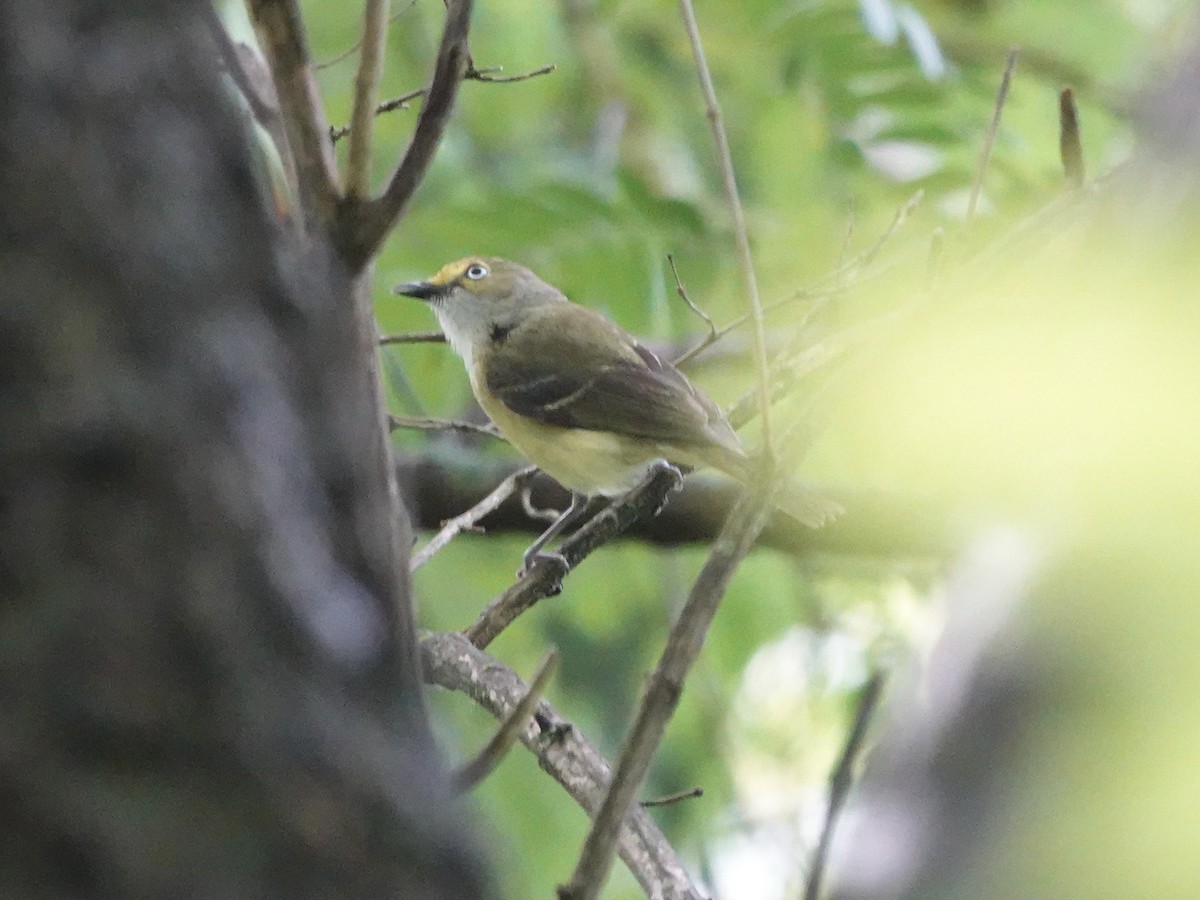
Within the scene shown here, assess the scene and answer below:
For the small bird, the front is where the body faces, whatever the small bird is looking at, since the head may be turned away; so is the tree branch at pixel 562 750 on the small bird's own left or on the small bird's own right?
on the small bird's own left

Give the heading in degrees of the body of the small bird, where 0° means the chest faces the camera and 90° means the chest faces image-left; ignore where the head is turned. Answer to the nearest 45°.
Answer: approximately 90°

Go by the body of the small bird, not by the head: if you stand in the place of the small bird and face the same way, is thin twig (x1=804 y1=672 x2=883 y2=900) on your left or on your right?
on your left

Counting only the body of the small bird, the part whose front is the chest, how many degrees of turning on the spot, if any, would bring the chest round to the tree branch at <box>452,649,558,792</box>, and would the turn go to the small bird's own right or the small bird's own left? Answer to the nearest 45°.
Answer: approximately 90° to the small bird's own left

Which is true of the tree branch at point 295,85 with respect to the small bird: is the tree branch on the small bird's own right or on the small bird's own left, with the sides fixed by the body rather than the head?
on the small bird's own left

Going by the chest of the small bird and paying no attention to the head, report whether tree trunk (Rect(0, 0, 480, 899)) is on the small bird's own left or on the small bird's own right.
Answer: on the small bird's own left
